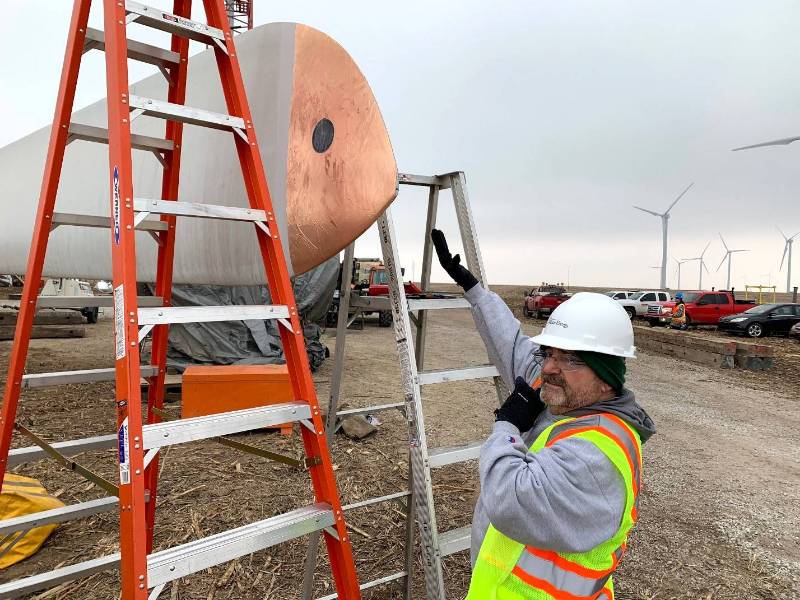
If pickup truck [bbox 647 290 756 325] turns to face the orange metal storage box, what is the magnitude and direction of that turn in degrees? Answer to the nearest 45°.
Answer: approximately 45° to its left

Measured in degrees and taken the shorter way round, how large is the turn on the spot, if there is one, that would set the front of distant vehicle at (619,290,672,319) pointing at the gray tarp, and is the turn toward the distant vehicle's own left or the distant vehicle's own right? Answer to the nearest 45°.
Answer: approximately 45° to the distant vehicle's own left

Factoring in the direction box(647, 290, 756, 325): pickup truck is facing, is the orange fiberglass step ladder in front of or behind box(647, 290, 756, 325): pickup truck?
in front

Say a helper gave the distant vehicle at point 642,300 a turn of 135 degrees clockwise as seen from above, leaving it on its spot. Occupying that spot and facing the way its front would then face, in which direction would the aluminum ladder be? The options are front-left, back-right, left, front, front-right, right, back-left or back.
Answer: back

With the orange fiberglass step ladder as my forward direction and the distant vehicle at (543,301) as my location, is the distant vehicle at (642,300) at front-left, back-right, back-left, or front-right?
back-left

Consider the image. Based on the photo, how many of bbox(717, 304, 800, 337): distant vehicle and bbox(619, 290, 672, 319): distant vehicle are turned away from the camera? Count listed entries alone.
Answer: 0

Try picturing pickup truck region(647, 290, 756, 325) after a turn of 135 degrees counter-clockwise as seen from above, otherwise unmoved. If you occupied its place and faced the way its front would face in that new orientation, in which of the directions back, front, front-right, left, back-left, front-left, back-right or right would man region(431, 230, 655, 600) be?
right

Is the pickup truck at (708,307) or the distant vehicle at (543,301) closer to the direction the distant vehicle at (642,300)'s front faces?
the distant vehicle

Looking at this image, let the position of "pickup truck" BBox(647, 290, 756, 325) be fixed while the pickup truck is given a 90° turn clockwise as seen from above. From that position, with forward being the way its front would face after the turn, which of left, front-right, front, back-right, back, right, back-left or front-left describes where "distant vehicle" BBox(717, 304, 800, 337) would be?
back

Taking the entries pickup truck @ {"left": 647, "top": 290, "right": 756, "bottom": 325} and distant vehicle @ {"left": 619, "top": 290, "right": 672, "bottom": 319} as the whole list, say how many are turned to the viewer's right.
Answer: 0

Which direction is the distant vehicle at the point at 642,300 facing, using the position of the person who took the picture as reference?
facing the viewer and to the left of the viewer

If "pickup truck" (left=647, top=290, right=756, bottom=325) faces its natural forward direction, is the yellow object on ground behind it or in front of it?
in front
